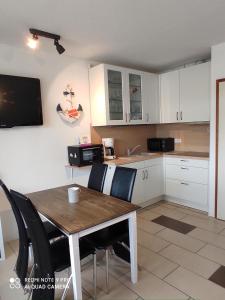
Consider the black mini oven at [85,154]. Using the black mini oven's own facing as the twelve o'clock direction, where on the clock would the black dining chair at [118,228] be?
The black dining chair is roughly at 1 o'clock from the black mini oven.

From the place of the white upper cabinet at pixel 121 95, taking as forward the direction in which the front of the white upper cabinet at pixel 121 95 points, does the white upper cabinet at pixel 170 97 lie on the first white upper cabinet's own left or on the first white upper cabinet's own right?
on the first white upper cabinet's own left

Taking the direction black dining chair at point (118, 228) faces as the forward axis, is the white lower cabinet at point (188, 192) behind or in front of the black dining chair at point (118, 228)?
behind

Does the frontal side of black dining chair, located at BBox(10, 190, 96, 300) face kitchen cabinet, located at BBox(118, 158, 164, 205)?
yes
